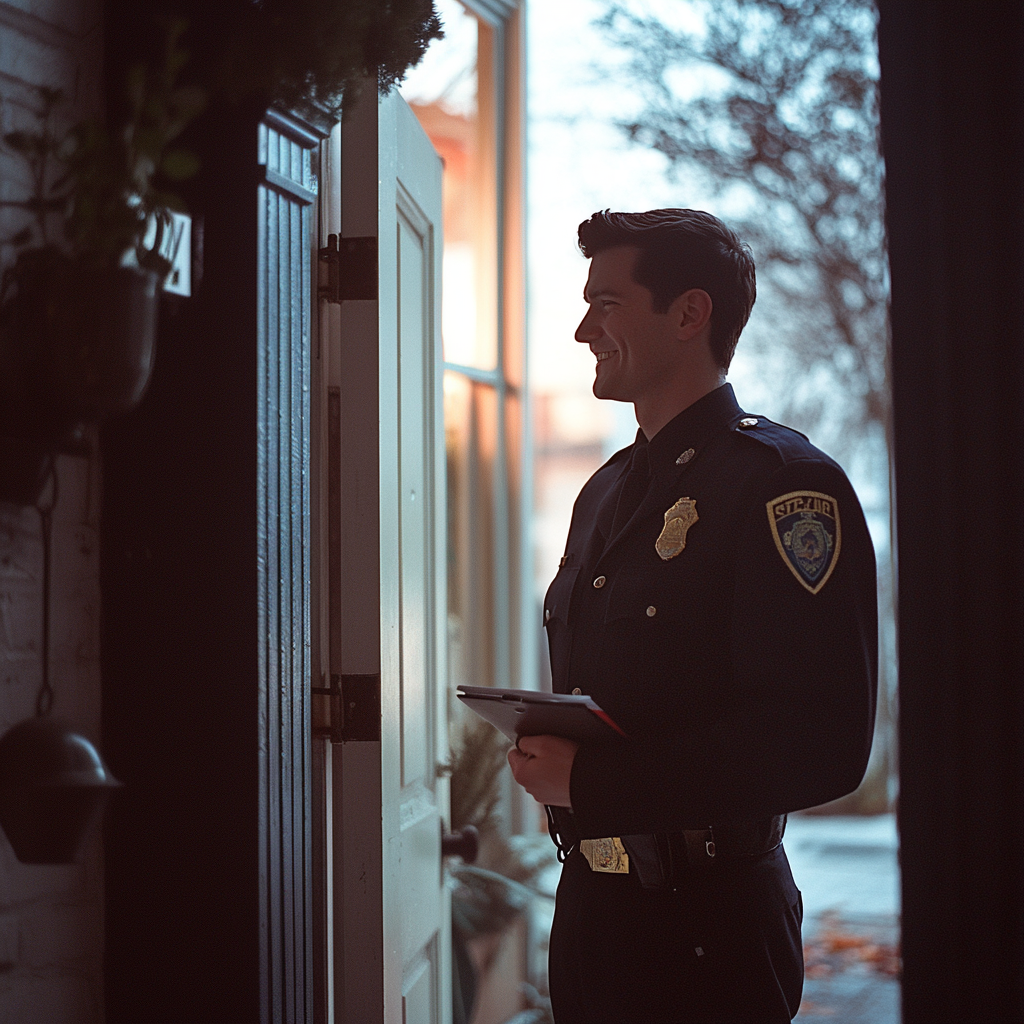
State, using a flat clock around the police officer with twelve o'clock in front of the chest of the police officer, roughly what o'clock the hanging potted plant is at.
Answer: The hanging potted plant is roughly at 12 o'clock from the police officer.

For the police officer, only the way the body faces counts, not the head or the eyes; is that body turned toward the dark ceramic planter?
yes

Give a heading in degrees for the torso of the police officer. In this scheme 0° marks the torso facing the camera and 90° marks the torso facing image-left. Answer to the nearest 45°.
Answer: approximately 45°

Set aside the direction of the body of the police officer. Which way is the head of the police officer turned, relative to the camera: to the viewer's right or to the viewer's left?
to the viewer's left

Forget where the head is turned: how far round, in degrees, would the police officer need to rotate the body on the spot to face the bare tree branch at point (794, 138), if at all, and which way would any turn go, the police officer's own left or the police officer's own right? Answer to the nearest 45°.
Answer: approximately 135° to the police officer's own right
